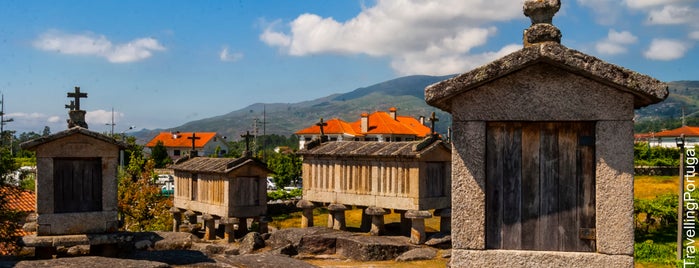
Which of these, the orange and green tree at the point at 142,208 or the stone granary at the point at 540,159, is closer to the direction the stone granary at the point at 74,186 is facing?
the stone granary

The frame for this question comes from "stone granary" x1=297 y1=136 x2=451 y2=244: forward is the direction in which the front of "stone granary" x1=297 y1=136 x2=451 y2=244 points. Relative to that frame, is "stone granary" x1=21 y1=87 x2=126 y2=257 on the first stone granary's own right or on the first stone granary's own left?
on the first stone granary's own right

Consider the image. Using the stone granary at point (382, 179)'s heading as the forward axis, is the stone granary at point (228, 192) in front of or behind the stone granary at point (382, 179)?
behind

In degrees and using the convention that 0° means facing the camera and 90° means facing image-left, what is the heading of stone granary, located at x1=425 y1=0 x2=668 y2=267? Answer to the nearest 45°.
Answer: approximately 0°

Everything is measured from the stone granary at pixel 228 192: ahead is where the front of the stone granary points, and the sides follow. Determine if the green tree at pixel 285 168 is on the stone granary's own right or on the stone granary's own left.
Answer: on the stone granary's own left

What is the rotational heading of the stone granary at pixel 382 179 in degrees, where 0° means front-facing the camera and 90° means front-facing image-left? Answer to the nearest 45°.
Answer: approximately 315°

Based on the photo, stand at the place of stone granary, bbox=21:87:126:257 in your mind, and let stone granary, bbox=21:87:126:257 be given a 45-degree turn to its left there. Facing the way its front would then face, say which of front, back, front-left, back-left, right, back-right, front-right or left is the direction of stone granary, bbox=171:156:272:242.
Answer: left

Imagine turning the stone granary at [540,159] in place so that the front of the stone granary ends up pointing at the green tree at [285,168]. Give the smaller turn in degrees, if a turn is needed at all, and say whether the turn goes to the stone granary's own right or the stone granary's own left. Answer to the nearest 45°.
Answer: approximately 135° to the stone granary's own right

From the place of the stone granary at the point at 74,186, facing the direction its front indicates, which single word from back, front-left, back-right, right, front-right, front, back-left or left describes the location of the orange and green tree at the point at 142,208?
back

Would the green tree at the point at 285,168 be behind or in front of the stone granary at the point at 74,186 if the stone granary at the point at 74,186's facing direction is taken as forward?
behind

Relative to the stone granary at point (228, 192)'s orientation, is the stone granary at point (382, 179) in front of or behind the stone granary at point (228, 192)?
in front

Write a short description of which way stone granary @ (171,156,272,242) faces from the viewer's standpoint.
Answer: facing the viewer and to the right of the viewer

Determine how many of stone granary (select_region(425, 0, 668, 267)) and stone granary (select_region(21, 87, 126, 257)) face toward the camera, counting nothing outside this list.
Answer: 2
